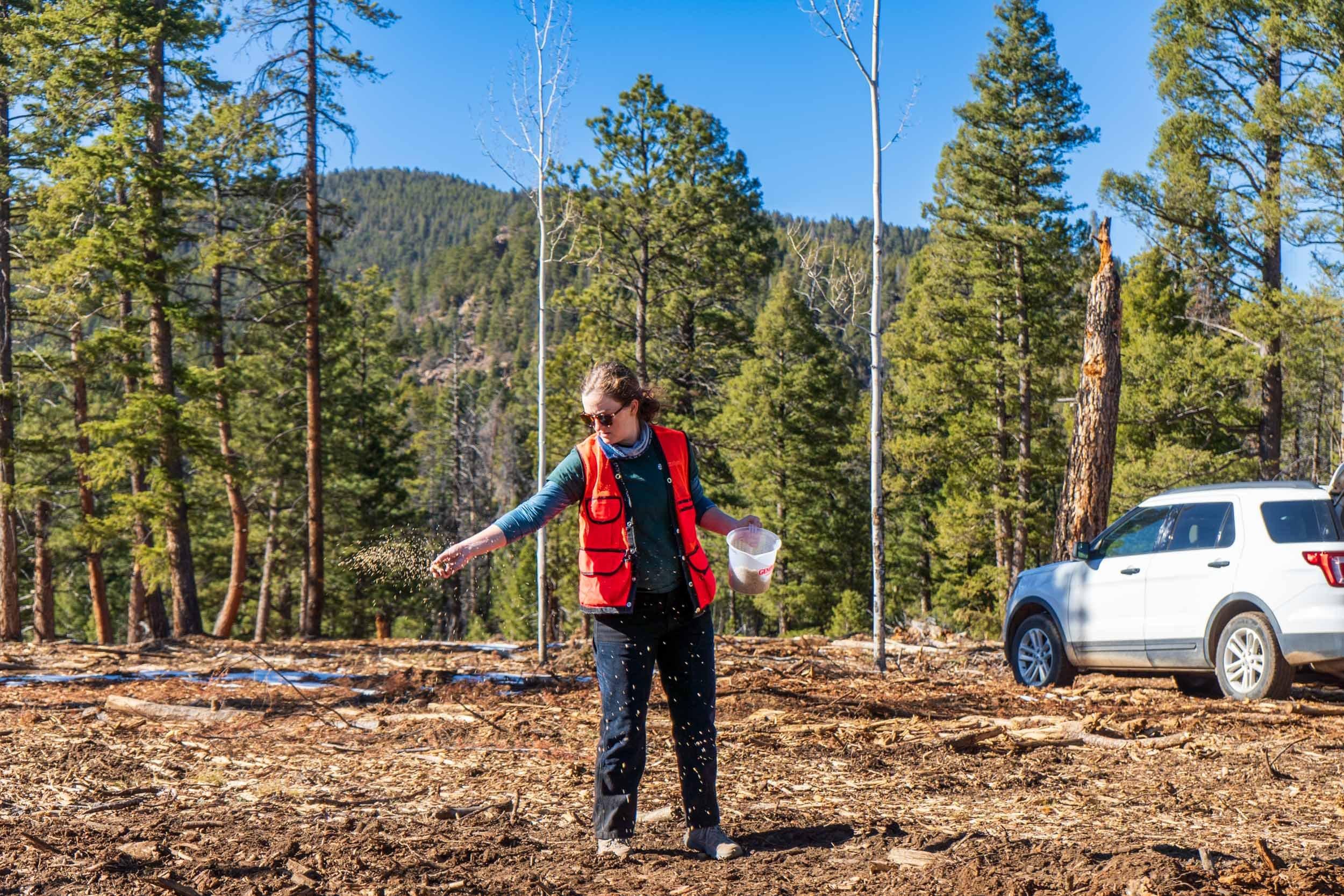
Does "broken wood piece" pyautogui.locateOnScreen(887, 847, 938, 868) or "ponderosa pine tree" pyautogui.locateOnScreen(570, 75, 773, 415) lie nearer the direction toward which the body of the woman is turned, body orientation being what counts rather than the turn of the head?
the broken wood piece

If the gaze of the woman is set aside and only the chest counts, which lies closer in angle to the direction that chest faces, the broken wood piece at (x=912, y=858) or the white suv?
the broken wood piece

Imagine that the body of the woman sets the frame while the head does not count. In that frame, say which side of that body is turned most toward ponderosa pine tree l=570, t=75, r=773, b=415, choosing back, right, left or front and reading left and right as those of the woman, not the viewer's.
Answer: back

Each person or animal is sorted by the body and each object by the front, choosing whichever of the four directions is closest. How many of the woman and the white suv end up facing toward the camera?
1

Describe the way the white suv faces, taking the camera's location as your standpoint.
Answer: facing away from the viewer and to the left of the viewer

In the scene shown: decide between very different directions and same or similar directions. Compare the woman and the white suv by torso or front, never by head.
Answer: very different directions
